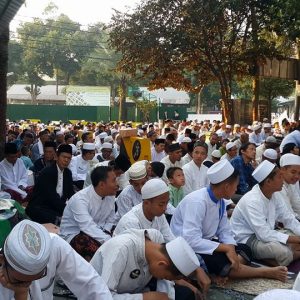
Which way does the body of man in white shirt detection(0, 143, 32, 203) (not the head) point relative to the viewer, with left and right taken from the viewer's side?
facing the viewer and to the right of the viewer

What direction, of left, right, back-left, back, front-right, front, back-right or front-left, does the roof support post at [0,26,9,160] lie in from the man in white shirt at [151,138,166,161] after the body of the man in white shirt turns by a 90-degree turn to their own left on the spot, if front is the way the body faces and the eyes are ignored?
back

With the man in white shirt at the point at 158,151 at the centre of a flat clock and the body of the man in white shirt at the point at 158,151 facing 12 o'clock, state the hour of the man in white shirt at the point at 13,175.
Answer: the man in white shirt at the point at 13,175 is roughly at 3 o'clock from the man in white shirt at the point at 158,151.

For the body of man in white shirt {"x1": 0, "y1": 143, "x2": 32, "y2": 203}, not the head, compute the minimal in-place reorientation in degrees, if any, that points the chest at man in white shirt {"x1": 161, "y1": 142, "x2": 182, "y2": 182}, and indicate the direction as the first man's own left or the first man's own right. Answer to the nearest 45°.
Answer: approximately 45° to the first man's own left

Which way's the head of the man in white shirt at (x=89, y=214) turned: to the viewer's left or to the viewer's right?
to the viewer's right

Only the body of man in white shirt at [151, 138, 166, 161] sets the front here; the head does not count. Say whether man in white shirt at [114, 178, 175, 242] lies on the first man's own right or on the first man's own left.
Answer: on the first man's own right
